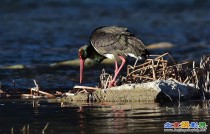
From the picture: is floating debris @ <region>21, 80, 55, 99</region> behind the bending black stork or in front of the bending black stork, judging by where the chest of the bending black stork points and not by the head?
in front

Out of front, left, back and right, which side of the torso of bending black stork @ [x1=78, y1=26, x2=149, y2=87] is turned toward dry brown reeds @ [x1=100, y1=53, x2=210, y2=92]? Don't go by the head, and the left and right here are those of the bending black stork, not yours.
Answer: back

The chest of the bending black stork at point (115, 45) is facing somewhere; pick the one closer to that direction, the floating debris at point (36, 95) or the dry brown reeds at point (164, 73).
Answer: the floating debris

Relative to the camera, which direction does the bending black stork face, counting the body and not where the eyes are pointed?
to the viewer's left
